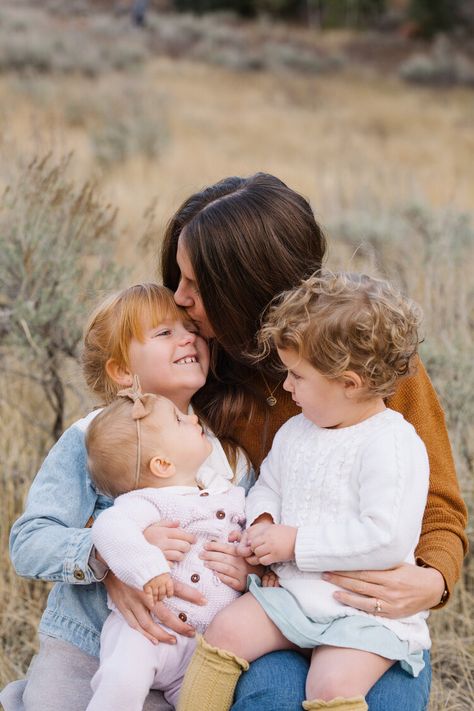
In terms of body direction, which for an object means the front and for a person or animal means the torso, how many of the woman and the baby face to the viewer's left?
0

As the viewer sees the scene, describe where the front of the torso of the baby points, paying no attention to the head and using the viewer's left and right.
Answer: facing the viewer and to the right of the viewer

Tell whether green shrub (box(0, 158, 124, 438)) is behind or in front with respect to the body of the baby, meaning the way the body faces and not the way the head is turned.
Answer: behind

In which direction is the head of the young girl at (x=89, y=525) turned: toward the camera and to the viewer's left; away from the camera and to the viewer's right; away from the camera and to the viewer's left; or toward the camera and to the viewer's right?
toward the camera and to the viewer's right

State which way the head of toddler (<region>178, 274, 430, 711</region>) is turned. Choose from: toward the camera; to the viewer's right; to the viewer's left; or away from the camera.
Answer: to the viewer's left

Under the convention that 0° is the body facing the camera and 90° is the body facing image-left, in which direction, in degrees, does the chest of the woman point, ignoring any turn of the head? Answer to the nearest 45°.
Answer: approximately 0°

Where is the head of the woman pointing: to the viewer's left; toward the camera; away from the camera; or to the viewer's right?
to the viewer's left

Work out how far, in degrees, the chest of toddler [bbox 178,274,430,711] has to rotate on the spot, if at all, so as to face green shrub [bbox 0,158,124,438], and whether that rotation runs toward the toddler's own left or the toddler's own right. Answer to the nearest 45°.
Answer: approximately 90° to the toddler's own right

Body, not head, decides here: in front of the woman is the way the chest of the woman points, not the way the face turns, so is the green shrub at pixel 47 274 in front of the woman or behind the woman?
behind

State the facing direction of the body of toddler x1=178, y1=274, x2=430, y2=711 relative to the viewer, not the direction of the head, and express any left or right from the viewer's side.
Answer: facing the viewer and to the left of the viewer
